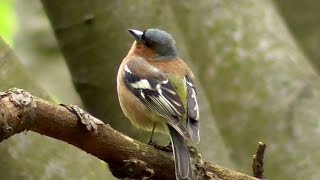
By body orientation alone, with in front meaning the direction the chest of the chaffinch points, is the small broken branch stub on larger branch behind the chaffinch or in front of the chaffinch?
behind

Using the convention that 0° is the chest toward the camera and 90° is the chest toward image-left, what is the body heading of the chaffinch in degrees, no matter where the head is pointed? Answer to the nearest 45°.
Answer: approximately 135°
